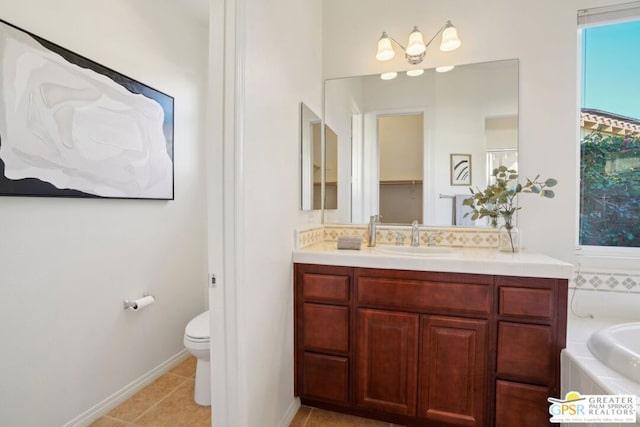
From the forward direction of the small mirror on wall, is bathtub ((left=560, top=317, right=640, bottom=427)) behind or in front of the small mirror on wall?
in front

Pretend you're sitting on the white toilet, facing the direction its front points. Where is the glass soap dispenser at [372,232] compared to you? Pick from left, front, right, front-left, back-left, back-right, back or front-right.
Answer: back-left

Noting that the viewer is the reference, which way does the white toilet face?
facing the viewer and to the left of the viewer

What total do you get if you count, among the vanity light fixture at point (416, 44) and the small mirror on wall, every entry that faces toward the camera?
1

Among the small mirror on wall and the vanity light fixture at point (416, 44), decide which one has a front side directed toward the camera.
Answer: the vanity light fixture

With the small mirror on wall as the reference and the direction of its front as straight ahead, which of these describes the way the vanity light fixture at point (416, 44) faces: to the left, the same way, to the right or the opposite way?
to the right

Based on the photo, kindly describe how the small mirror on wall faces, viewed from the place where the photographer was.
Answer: facing to the right of the viewer

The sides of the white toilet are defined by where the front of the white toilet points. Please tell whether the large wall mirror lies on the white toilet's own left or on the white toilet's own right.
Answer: on the white toilet's own left

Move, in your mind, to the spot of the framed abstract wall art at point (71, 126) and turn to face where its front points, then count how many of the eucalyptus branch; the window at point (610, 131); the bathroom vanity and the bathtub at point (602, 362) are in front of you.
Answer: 4

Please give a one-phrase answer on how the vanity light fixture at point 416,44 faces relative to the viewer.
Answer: facing the viewer

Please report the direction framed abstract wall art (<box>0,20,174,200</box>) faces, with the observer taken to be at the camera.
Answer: facing the viewer and to the right of the viewer

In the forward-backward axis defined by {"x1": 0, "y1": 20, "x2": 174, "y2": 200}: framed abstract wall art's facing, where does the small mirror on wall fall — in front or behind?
in front

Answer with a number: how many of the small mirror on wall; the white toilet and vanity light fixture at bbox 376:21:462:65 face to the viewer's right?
1

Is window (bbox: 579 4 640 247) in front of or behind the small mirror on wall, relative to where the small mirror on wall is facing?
in front

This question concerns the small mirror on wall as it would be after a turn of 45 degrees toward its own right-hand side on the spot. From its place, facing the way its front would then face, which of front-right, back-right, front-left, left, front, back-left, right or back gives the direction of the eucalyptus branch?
front-left

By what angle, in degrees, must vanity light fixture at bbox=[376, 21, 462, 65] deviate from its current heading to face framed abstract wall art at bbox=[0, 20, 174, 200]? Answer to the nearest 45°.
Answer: approximately 45° to its right

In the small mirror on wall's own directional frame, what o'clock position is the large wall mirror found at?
The large wall mirror is roughly at 12 o'clock from the small mirror on wall.

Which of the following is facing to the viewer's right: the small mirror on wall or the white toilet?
the small mirror on wall
